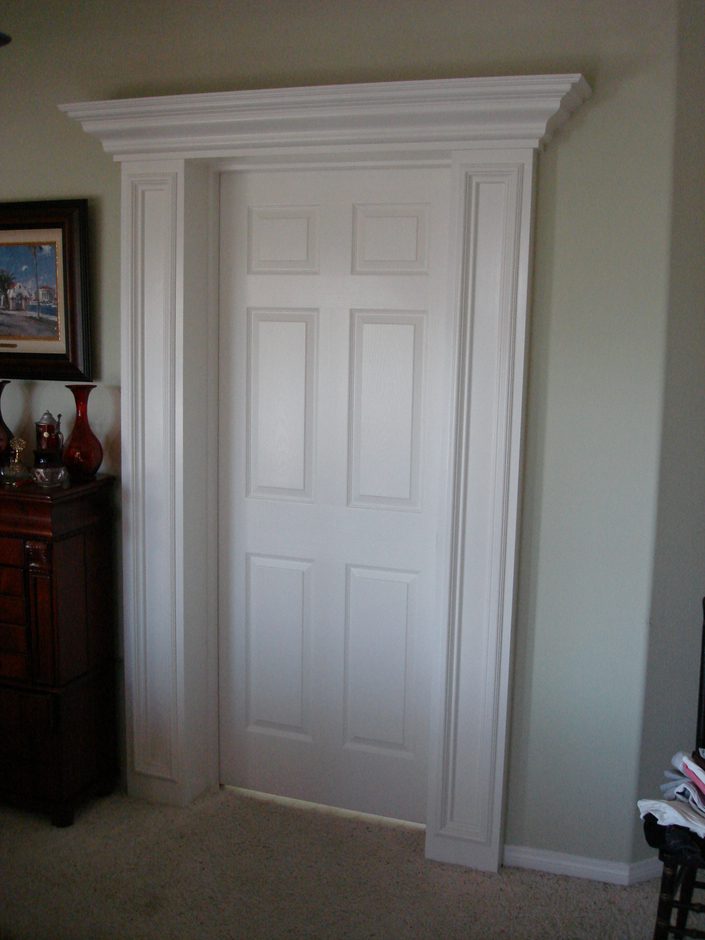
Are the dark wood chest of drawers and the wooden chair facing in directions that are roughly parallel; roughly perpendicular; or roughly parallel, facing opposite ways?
roughly perpendicular

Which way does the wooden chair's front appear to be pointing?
to the viewer's left

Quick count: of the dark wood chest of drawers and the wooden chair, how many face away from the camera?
0

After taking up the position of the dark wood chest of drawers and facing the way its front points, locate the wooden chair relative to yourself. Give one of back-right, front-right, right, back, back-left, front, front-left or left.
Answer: left

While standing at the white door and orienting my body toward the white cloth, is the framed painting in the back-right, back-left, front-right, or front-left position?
back-right

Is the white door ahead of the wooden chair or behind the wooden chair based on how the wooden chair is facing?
ahead

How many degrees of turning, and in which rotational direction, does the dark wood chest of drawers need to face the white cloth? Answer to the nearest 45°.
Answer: approximately 90° to its left

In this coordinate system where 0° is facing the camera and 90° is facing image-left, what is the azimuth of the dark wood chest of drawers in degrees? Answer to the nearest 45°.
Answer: approximately 45°

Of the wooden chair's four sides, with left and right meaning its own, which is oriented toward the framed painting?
front
